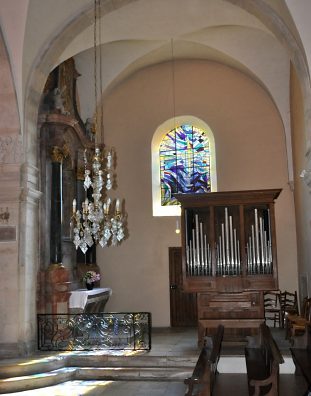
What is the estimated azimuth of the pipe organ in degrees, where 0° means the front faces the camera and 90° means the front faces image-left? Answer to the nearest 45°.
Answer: approximately 0°

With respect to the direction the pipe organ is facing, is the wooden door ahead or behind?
behind

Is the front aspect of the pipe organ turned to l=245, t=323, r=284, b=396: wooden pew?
yes

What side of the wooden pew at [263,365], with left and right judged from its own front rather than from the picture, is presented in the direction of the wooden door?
right

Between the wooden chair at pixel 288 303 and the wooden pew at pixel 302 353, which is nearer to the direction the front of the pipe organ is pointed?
the wooden pew

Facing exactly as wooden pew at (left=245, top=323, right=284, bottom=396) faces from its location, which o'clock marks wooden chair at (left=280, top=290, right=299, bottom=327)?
The wooden chair is roughly at 3 o'clock from the wooden pew.

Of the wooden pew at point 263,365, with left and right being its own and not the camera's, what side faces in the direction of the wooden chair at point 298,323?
right

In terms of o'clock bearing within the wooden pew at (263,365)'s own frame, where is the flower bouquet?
The flower bouquet is roughly at 2 o'clock from the wooden pew.

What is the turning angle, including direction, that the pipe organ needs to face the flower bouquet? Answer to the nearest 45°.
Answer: approximately 135° to its right
